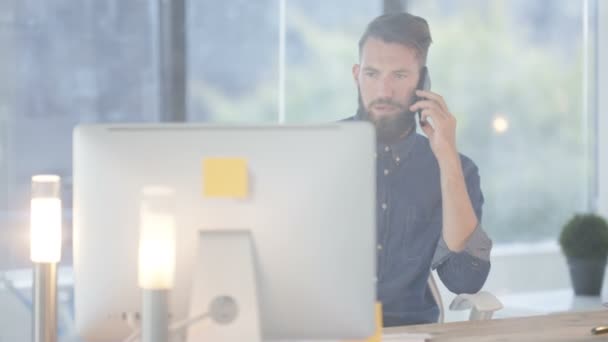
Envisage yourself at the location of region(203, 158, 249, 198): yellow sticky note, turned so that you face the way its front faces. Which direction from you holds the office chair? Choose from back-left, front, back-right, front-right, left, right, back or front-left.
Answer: back-left

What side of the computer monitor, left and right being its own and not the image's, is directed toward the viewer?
back

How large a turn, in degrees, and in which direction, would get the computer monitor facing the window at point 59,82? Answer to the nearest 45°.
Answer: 0° — it already faces it

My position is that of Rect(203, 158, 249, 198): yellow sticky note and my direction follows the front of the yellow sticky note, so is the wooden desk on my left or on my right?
on my left

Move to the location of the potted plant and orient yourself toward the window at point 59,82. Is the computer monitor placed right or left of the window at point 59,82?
left

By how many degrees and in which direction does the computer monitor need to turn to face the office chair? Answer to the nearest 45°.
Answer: approximately 45° to its right

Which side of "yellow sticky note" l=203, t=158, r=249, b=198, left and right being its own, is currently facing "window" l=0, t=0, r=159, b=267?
back

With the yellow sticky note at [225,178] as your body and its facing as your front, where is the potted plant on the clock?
The potted plant is roughly at 7 o'clock from the yellow sticky note.

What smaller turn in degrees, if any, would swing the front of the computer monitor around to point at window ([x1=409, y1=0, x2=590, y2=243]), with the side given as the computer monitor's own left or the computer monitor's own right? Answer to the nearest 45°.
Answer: approximately 45° to the computer monitor's own right

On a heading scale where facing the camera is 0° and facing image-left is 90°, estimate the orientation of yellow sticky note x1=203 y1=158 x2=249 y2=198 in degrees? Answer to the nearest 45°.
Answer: approximately 0°

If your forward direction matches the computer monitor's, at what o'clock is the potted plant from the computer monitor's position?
The potted plant is roughly at 1 o'clock from the computer monitor.

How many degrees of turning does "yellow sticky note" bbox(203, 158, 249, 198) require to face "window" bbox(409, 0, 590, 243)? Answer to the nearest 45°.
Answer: approximately 135° to its left
